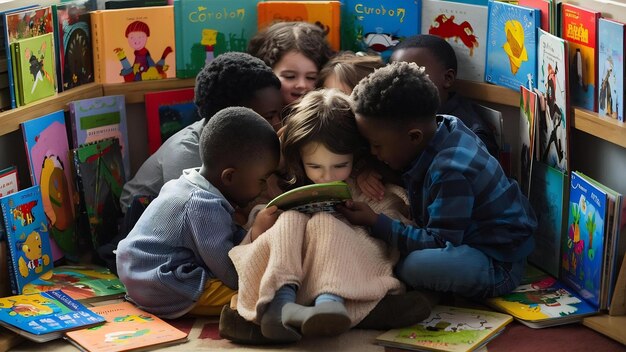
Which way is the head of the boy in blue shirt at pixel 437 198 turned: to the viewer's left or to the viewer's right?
to the viewer's left

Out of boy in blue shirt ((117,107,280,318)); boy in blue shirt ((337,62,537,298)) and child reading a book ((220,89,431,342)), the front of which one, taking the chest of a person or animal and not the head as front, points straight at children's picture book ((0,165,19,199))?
boy in blue shirt ((337,62,537,298))

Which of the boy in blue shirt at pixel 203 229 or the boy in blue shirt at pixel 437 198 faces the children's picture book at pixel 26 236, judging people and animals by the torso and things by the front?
the boy in blue shirt at pixel 437 198

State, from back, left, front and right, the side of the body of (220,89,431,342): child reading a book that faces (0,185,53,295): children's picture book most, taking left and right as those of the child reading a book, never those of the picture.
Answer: right

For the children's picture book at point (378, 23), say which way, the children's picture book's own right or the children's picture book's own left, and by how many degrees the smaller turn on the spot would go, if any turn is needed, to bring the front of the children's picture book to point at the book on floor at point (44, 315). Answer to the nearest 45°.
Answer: approximately 45° to the children's picture book's own right

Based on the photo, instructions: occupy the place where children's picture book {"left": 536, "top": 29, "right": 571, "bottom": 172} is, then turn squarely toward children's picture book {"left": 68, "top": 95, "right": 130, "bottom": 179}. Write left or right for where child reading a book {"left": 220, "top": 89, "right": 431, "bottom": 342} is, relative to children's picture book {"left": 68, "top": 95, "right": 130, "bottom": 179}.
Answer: left
